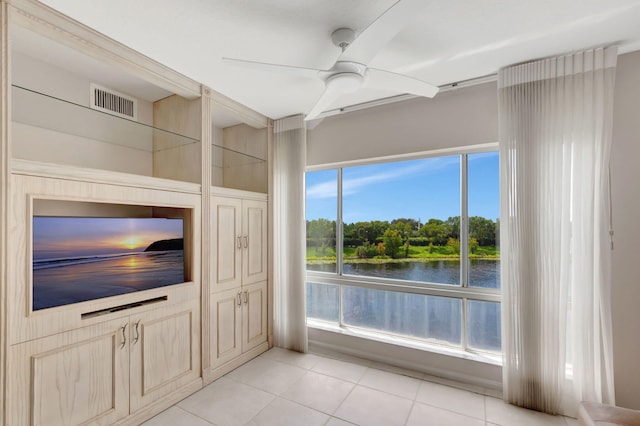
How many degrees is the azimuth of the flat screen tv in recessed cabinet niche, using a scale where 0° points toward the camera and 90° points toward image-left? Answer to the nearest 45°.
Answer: approximately 315°

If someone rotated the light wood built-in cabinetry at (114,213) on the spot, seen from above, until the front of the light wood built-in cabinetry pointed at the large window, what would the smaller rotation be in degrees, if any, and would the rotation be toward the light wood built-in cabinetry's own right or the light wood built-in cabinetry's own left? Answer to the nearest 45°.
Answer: approximately 45° to the light wood built-in cabinetry's own left

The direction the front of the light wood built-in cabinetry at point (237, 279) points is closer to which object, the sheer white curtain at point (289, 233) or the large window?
the large window

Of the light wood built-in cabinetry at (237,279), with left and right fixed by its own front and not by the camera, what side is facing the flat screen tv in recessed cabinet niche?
right

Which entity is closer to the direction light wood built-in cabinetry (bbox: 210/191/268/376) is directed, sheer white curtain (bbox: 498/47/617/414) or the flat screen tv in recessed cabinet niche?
the sheer white curtain

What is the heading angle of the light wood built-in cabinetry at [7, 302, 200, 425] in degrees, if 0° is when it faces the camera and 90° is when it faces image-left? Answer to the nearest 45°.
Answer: approximately 315°
